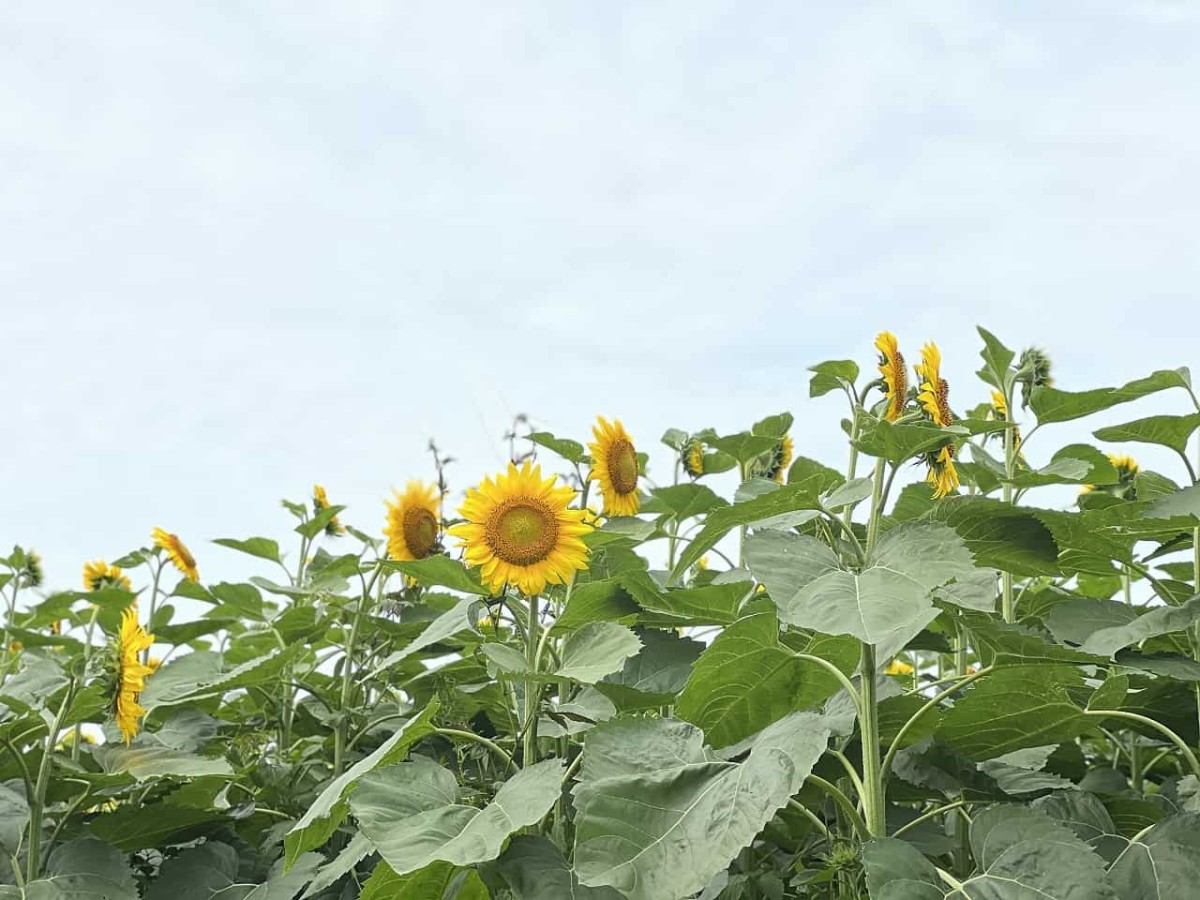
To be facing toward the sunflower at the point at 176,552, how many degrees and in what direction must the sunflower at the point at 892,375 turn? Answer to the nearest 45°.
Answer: approximately 135° to its left

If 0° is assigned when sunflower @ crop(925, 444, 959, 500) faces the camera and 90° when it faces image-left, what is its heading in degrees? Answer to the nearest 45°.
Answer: approximately 270°

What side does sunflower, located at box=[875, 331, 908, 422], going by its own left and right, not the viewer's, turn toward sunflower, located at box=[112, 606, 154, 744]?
back

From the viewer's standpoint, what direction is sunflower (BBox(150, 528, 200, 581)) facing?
to the viewer's right

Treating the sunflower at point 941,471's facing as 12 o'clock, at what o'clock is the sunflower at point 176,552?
the sunflower at point 176,552 is roughly at 7 o'clock from the sunflower at point 941,471.

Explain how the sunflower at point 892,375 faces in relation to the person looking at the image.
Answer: facing to the right of the viewer

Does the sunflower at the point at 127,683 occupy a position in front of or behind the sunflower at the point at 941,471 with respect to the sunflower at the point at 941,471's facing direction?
behind
